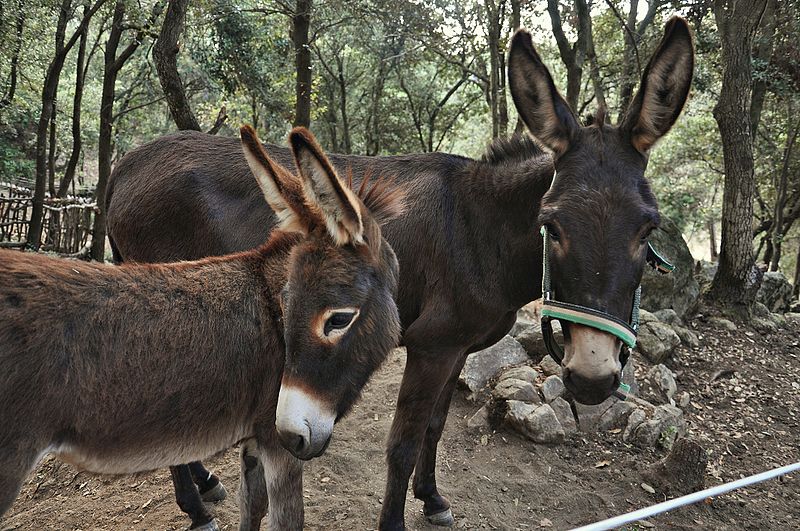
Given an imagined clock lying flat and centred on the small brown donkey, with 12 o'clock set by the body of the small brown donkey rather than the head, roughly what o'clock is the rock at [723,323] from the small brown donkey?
The rock is roughly at 11 o'clock from the small brown donkey.

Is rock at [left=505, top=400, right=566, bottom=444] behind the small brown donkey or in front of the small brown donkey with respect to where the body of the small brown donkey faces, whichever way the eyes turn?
in front

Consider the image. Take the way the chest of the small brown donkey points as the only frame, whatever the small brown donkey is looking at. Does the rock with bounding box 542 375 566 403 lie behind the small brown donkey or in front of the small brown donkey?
in front

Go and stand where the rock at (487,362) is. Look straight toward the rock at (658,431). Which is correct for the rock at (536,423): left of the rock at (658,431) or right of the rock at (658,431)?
right

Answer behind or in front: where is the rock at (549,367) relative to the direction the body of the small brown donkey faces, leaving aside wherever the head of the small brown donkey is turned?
in front

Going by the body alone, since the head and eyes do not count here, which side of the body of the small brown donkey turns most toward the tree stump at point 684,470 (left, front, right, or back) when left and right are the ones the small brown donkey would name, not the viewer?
front

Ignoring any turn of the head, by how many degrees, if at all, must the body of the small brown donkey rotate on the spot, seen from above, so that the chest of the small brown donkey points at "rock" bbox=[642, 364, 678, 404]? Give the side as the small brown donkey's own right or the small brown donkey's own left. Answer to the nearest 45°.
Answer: approximately 45° to the small brown donkey's own left

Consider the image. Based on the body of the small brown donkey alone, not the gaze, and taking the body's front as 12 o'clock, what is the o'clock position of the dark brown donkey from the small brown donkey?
The dark brown donkey is roughly at 11 o'clock from the small brown donkey.

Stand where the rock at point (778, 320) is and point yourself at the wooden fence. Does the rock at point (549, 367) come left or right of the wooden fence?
left

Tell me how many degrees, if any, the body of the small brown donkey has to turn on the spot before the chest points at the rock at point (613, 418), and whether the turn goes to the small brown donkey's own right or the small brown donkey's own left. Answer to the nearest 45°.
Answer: approximately 45° to the small brown donkey's own left

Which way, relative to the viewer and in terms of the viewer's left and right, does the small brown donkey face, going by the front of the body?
facing to the right of the viewer

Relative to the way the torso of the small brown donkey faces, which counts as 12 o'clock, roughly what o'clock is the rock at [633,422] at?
The rock is roughly at 11 o'clock from the small brown donkey.

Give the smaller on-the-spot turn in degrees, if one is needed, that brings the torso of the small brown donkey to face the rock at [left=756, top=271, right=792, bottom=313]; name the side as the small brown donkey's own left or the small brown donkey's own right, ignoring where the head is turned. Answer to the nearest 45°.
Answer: approximately 45° to the small brown donkey's own left

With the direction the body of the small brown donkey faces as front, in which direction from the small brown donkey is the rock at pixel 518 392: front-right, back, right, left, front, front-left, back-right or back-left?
front-left

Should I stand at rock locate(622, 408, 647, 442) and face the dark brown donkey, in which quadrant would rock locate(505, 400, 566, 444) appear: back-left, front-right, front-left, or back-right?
front-right
